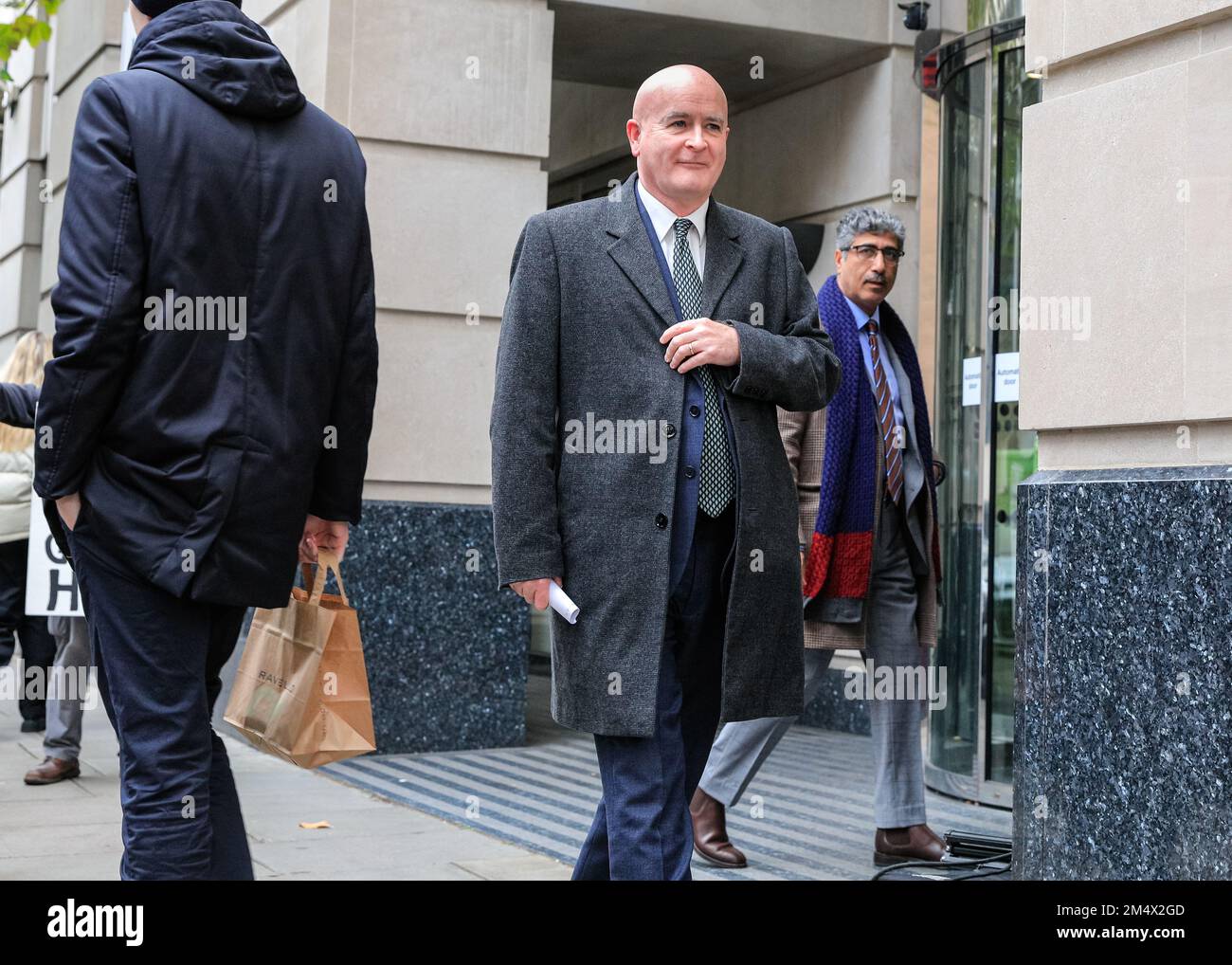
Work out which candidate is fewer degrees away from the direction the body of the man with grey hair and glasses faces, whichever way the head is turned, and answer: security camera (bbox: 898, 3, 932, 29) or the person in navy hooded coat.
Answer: the person in navy hooded coat

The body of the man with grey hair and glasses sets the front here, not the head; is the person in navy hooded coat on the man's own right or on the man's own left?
on the man's own right

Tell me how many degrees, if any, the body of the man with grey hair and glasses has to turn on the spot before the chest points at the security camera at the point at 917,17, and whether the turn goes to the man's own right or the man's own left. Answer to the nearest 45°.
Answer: approximately 135° to the man's own left
